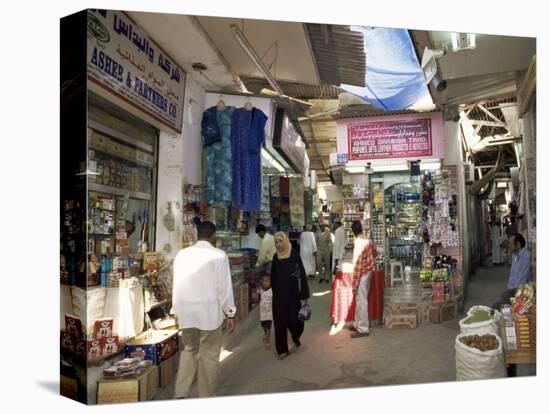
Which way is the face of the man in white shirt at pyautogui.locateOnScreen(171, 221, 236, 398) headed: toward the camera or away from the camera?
away from the camera

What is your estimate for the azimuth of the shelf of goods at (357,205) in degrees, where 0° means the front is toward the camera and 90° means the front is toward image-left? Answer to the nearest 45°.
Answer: approximately 0°

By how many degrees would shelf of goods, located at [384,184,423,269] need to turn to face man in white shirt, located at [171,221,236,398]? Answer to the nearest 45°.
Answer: approximately 45° to its right

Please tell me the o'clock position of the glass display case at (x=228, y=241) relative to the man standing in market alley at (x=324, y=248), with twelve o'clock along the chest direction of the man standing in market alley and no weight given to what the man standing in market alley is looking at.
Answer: The glass display case is roughly at 2 o'clock from the man standing in market alley.
